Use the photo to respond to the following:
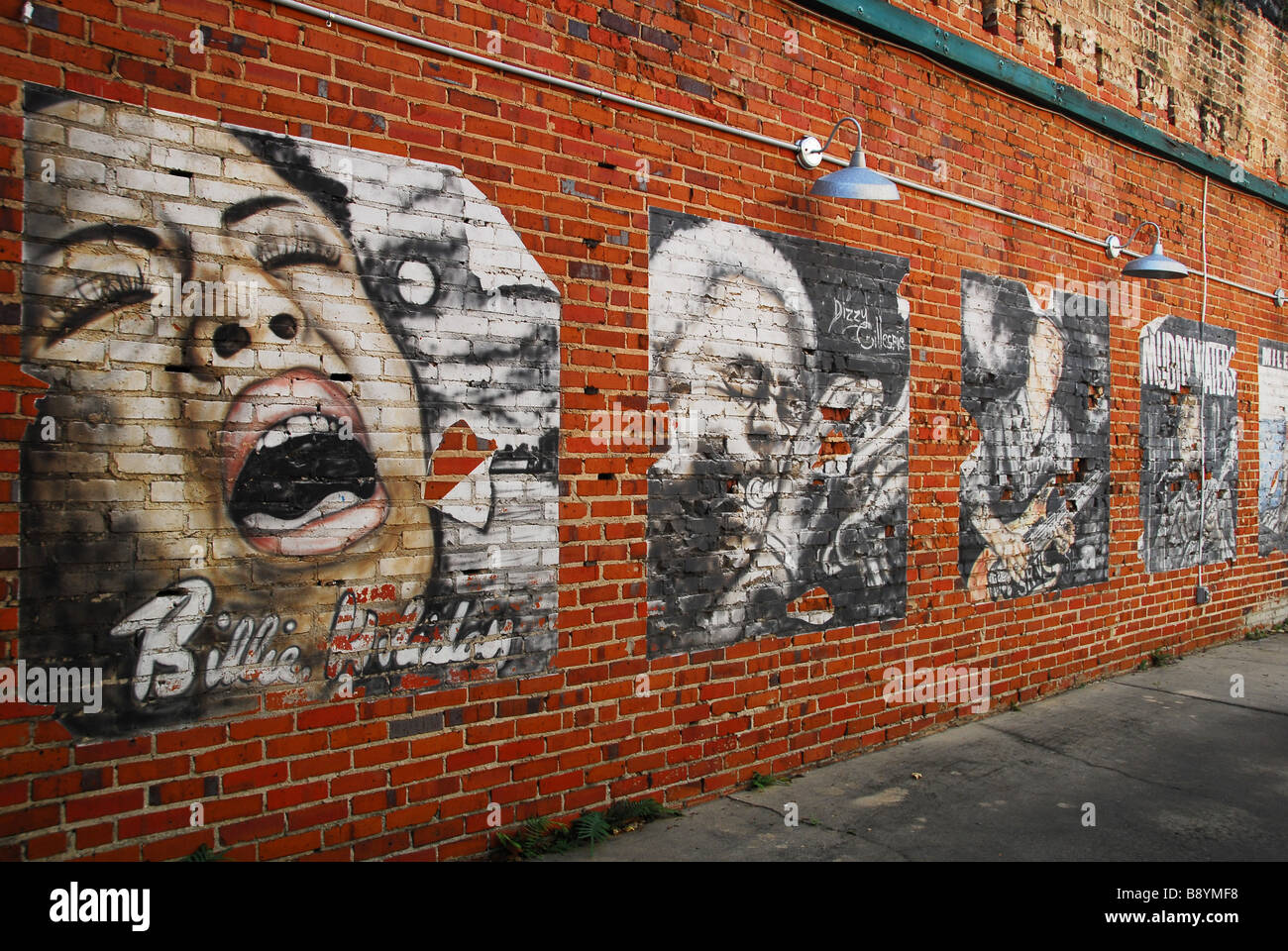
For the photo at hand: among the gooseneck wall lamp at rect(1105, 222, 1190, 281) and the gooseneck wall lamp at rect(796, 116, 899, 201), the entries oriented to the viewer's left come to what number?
0

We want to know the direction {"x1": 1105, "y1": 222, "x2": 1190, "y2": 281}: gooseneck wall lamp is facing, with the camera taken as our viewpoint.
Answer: facing the viewer and to the right of the viewer

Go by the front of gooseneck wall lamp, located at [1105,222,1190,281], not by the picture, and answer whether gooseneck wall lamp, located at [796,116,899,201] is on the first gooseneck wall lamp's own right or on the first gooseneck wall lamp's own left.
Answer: on the first gooseneck wall lamp's own right

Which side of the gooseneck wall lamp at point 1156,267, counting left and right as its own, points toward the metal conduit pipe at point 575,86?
right

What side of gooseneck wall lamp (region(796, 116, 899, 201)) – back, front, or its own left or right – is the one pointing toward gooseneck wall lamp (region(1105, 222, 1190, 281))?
left
